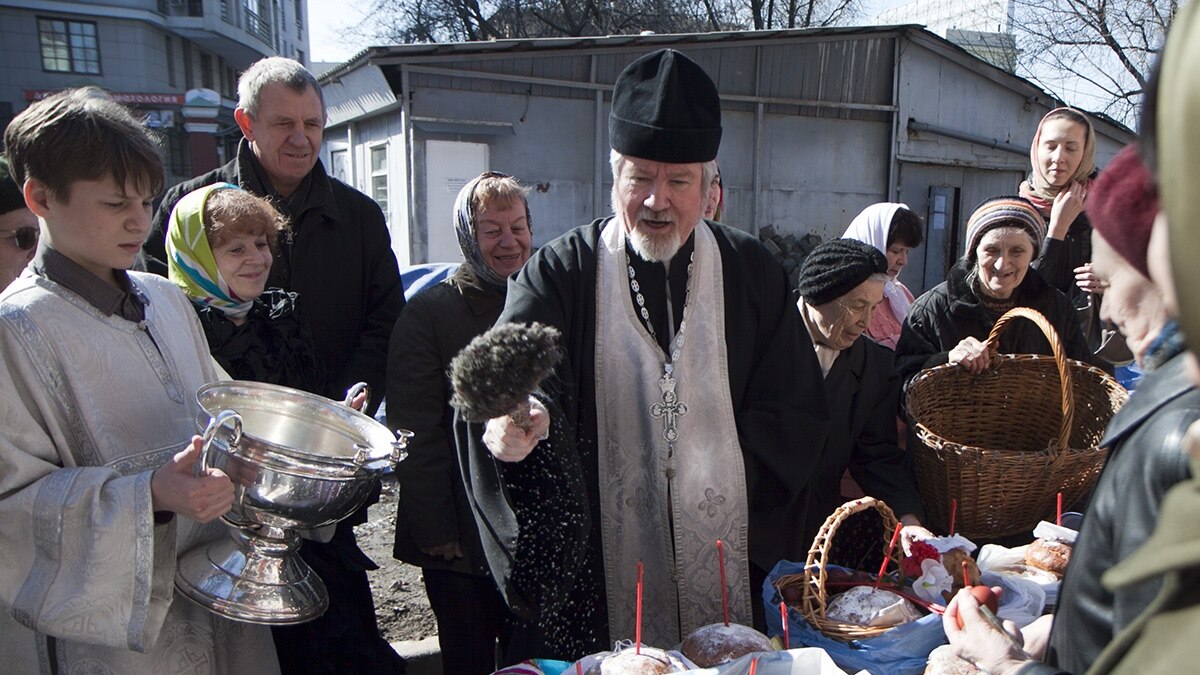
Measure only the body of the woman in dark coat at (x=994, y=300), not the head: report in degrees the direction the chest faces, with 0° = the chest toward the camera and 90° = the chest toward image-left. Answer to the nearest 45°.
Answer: approximately 0°

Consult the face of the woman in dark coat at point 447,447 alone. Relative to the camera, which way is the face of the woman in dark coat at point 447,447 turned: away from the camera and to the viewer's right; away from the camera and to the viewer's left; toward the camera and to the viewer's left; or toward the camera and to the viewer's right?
toward the camera and to the viewer's right

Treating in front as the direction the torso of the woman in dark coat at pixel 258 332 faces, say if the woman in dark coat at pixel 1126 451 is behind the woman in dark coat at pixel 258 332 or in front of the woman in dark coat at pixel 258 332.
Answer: in front

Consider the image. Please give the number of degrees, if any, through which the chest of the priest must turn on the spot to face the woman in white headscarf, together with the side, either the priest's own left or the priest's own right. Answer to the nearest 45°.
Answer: approximately 135° to the priest's own left

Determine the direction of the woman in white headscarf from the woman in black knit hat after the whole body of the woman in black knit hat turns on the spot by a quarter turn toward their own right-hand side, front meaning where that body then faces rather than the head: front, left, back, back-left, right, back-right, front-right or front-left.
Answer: back-right

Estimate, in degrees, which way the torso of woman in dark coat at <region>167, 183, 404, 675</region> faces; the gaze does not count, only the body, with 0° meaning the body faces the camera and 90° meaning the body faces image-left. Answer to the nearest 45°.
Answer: approximately 315°

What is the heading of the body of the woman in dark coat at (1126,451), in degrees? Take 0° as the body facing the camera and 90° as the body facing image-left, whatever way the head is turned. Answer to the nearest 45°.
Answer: approximately 90°

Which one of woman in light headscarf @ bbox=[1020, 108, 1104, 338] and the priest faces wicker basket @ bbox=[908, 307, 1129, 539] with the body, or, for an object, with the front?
the woman in light headscarf

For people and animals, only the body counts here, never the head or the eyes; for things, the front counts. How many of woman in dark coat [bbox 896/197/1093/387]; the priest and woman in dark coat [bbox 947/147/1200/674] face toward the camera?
2

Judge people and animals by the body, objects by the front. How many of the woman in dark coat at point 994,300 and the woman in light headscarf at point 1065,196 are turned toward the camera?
2

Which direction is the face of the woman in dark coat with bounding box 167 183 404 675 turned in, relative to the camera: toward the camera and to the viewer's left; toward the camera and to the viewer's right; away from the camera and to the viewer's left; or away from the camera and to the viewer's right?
toward the camera and to the viewer's right
